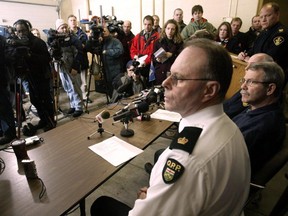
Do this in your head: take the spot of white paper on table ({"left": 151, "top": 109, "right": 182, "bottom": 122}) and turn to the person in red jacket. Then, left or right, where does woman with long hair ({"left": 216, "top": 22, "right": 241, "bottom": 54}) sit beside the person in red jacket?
right

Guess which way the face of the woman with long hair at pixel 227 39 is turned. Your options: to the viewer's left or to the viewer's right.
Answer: to the viewer's left

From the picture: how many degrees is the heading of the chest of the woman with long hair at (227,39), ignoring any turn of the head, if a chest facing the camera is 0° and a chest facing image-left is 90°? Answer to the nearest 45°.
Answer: approximately 45°

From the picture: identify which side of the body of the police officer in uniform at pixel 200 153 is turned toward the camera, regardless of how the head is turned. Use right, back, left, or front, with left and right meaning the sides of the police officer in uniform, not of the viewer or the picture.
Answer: left

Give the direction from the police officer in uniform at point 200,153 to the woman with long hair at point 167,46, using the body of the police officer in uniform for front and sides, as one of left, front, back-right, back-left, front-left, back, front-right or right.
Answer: right

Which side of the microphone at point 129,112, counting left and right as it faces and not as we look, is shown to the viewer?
right

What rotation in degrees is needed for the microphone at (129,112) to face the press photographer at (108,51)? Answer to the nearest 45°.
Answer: approximately 90° to its left

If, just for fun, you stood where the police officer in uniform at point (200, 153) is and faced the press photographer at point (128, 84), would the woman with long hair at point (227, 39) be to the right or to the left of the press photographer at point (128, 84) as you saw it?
right

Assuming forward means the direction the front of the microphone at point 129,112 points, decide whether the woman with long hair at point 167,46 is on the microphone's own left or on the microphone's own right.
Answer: on the microphone's own left

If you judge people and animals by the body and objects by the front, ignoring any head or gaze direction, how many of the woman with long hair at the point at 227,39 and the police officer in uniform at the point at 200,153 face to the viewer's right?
0

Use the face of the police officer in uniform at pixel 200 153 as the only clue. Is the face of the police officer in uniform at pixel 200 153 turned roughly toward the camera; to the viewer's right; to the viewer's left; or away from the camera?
to the viewer's left

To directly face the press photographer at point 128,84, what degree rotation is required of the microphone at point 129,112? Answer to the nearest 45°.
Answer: approximately 90° to its left
